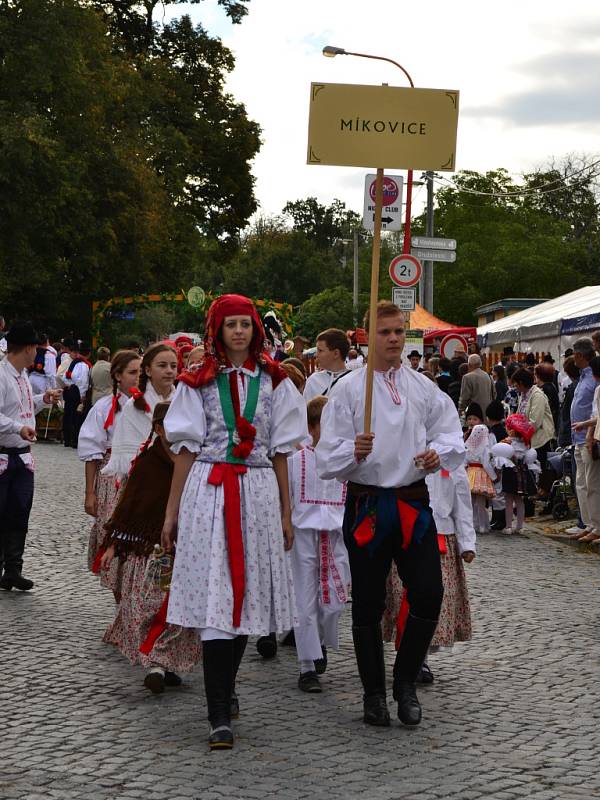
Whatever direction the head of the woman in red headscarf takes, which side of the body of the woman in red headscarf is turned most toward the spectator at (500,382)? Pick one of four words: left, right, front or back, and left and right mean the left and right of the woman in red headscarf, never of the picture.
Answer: back

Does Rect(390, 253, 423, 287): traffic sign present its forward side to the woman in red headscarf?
yes

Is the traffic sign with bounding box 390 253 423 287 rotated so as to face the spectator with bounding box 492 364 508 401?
no

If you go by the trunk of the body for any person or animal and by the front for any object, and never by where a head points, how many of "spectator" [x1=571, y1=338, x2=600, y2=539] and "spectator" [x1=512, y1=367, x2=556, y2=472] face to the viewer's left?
2

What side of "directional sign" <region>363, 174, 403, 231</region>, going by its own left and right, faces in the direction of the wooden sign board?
front

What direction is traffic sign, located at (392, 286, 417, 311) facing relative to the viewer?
toward the camera

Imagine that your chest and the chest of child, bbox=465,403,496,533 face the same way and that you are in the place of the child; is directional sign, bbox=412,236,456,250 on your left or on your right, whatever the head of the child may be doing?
on your right

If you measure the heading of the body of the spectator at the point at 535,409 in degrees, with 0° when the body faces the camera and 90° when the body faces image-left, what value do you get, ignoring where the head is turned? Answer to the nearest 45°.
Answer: approximately 90°

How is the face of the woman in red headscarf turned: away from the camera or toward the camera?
toward the camera

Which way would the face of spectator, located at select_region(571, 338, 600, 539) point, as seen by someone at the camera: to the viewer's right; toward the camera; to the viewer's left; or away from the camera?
to the viewer's left

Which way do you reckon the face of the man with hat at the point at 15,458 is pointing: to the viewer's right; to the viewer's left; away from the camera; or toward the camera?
to the viewer's right

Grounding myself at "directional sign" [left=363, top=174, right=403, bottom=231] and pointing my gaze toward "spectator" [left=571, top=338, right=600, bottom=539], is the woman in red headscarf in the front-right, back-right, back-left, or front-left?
front-right

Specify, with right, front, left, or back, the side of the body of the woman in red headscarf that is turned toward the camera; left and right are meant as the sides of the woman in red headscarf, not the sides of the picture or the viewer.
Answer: front

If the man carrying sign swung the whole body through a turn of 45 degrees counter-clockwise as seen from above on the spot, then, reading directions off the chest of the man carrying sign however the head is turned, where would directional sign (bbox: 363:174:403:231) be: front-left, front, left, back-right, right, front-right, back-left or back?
back-left

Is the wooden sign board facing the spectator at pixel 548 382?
no

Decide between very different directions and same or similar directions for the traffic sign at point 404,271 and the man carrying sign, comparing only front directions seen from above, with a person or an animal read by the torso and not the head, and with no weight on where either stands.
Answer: same or similar directions

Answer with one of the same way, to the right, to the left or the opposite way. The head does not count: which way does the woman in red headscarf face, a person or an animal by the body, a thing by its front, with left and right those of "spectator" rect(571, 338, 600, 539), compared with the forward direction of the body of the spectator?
to the left

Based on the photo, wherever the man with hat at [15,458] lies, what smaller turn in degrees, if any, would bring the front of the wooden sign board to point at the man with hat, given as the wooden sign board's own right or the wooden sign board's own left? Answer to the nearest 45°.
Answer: approximately 135° to the wooden sign board's own right

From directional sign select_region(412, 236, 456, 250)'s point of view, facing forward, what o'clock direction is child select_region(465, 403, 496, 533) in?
The child is roughly at 12 o'clock from the directional sign.
